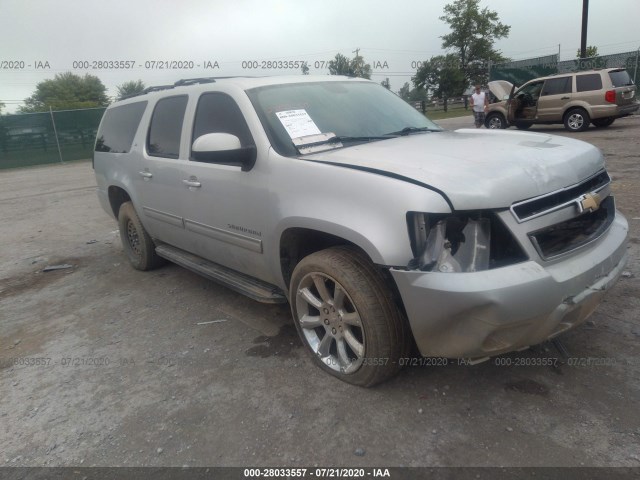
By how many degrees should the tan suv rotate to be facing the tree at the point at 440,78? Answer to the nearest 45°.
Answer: approximately 45° to its right

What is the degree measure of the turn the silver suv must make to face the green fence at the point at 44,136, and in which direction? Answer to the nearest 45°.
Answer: approximately 180°

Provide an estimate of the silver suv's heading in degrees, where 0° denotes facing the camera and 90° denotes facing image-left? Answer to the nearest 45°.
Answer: approximately 315°

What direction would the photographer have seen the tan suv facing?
facing away from the viewer and to the left of the viewer

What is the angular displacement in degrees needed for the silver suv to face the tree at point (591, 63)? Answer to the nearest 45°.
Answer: approximately 90° to its left

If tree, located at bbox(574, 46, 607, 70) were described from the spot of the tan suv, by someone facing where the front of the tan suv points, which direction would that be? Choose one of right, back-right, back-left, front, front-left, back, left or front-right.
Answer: front-right

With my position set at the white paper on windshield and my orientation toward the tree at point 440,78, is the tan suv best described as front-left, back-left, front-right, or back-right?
front-right

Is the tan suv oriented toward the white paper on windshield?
no

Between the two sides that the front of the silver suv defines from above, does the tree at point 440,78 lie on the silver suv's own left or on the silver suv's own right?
on the silver suv's own left
